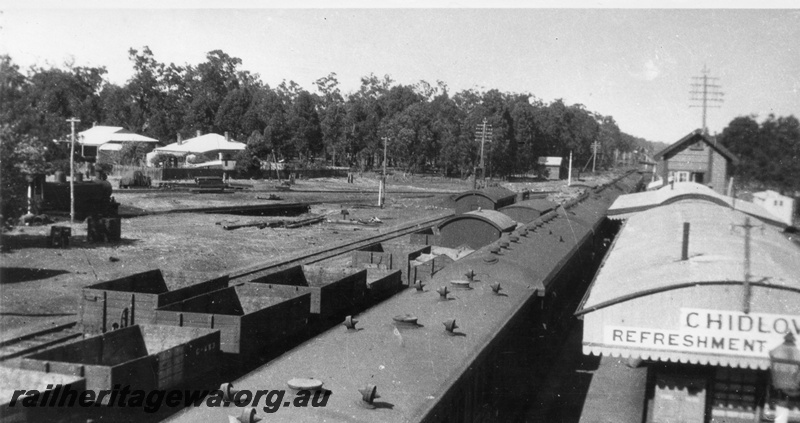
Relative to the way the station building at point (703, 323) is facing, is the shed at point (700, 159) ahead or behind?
behind

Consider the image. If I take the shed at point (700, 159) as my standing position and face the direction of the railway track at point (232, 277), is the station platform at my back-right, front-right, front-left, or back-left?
front-left

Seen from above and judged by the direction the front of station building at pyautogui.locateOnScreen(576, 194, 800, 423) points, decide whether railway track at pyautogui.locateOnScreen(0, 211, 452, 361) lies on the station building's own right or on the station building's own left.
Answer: on the station building's own right

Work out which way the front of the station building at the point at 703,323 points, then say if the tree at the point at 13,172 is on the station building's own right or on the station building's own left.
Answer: on the station building's own right

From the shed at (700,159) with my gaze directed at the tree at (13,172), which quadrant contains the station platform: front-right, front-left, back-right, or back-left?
front-left
